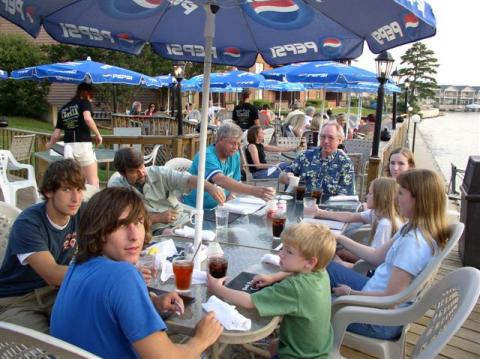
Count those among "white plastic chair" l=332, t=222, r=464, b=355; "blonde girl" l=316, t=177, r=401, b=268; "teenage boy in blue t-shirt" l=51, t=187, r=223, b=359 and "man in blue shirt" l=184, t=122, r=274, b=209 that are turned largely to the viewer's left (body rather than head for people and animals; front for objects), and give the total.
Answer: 2

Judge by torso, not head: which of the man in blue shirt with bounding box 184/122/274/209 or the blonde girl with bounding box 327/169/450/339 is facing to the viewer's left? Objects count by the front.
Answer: the blonde girl

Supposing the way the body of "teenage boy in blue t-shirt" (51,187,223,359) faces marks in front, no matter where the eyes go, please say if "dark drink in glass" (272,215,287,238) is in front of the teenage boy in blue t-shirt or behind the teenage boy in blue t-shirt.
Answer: in front

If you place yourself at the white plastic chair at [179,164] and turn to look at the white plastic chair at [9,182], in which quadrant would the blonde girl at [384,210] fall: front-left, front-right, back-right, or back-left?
back-left

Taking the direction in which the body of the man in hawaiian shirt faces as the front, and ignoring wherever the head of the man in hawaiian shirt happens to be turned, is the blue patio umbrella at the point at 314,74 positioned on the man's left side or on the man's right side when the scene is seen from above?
on the man's right side

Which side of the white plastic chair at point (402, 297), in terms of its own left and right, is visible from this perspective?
left

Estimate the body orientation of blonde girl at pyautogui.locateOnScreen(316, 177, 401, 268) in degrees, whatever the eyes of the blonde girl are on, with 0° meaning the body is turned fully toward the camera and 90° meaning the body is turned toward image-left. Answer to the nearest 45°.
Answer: approximately 90°

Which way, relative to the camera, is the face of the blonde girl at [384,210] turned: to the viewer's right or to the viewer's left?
to the viewer's left

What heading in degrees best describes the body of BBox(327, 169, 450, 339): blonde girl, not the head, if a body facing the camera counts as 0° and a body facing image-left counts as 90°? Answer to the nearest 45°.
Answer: approximately 90°

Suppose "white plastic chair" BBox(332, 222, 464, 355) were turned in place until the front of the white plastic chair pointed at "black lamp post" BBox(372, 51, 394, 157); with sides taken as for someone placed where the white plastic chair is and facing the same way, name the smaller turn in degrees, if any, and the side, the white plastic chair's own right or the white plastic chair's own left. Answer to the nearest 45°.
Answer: approximately 90° to the white plastic chair's own right

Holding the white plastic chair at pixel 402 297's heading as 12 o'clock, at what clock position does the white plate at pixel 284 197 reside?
The white plate is roughly at 2 o'clock from the white plastic chair.

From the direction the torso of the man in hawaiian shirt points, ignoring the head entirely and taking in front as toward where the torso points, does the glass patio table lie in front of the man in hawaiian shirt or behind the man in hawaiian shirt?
in front

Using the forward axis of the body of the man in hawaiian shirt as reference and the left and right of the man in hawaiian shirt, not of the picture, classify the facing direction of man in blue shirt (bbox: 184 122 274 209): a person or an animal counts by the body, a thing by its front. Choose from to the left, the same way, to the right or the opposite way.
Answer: to the left
